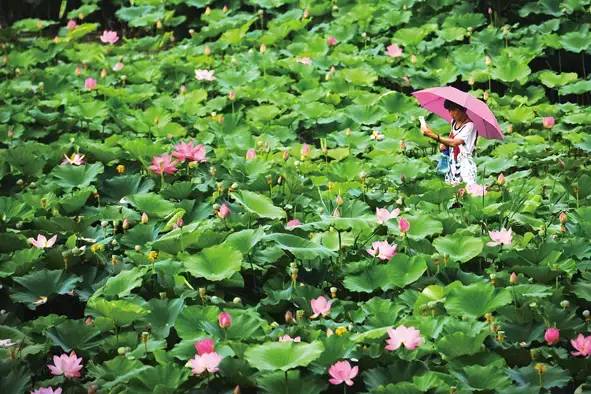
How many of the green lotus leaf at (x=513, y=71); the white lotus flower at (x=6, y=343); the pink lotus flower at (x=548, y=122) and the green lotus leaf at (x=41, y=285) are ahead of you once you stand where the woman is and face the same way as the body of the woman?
2

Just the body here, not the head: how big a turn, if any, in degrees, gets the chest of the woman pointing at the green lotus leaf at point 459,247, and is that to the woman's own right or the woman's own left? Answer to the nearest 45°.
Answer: approximately 45° to the woman's own left

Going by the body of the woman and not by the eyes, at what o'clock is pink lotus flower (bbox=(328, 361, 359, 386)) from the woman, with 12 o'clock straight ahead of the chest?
The pink lotus flower is roughly at 11 o'clock from the woman.

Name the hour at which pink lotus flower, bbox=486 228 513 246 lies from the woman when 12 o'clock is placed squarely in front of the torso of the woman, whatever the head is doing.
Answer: The pink lotus flower is roughly at 10 o'clock from the woman.

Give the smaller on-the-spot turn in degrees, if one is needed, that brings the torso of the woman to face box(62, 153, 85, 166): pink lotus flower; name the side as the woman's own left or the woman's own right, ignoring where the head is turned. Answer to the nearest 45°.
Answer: approximately 45° to the woman's own right

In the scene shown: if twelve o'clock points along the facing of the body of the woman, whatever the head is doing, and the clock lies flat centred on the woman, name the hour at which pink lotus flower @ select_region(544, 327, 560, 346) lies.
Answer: The pink lotus flower is roughly at 10 o'clock from the woman.

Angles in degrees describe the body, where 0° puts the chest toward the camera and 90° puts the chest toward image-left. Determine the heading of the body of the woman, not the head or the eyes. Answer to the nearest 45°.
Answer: approximately 45°

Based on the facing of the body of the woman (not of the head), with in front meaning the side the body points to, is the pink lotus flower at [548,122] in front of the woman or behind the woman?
behind

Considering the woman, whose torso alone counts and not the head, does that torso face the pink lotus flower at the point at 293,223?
yes

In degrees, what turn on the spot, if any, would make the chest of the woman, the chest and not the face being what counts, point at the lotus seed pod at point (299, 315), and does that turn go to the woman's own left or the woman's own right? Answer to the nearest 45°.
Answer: approximately 45° to the woman's own left
